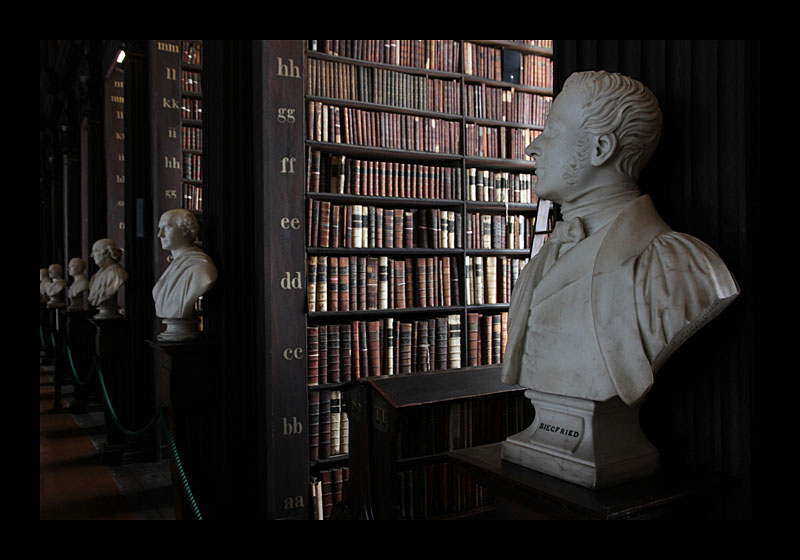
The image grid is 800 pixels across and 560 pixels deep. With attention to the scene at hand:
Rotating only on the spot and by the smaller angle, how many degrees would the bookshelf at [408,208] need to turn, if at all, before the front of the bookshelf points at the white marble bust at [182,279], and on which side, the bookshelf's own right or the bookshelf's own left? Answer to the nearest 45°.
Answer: approximately 90° to the bookshelf's own right

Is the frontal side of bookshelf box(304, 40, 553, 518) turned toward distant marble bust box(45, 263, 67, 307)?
no

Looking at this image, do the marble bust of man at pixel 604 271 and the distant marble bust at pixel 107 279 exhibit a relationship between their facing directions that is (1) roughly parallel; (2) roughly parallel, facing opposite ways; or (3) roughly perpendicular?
roughly parallel

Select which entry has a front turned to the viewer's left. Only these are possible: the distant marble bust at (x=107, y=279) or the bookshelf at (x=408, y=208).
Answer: the distant marble bust

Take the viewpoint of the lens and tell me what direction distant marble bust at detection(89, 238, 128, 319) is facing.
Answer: facing to the left of the viewer

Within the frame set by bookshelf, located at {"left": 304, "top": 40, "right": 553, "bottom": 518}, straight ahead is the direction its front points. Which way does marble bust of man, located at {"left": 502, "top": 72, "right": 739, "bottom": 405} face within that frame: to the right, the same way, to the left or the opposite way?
to the right

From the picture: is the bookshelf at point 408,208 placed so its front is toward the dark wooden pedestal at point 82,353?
no

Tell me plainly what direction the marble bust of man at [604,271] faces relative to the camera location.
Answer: facing the viewer and to the left of the viewer

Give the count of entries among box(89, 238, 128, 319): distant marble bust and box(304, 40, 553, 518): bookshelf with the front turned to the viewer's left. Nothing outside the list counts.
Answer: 1
